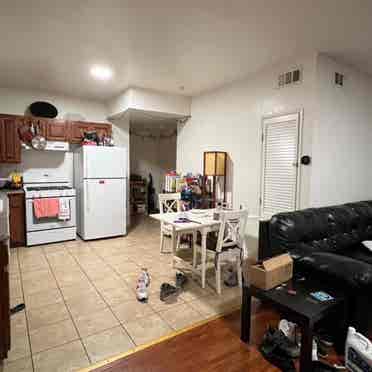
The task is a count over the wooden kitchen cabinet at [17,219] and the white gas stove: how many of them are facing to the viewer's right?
0

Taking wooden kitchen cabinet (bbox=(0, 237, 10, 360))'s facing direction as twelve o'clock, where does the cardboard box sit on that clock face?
The cardboard box is roughly at 1 o'clock from the wooden kitchen cabinet.

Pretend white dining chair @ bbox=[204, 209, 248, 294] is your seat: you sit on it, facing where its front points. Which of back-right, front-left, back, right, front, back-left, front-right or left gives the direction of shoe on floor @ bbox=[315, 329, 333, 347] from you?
back

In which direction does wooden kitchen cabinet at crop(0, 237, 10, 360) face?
to the viewer's right

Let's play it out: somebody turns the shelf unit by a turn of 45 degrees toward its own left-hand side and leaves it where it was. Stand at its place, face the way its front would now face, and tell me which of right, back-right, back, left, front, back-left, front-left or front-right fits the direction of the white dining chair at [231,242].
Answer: front-right

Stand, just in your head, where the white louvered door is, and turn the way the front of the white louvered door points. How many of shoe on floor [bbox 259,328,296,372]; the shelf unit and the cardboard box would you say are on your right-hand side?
1

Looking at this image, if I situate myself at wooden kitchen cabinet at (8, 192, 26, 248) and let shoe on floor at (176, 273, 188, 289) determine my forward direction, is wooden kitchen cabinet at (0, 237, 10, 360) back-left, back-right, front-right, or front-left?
front-right

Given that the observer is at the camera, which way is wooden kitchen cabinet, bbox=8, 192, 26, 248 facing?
facing the viewer

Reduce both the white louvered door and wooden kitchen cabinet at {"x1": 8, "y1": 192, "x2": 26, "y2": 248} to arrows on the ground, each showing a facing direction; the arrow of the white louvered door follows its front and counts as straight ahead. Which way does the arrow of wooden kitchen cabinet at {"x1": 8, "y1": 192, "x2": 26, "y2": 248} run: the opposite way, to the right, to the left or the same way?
to the left

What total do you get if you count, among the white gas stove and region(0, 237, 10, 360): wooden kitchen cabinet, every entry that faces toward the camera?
1

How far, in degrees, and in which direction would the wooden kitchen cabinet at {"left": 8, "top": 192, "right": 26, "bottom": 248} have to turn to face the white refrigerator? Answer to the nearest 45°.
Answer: approximately 90° to its left

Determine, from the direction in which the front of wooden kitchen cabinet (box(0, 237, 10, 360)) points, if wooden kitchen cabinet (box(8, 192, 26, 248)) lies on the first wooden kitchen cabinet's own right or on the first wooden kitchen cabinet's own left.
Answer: on the first wooden kitchen cabinet's own left

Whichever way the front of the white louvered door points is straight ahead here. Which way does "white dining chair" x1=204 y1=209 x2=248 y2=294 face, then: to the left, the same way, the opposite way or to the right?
to the right

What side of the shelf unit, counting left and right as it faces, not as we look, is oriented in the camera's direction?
front
